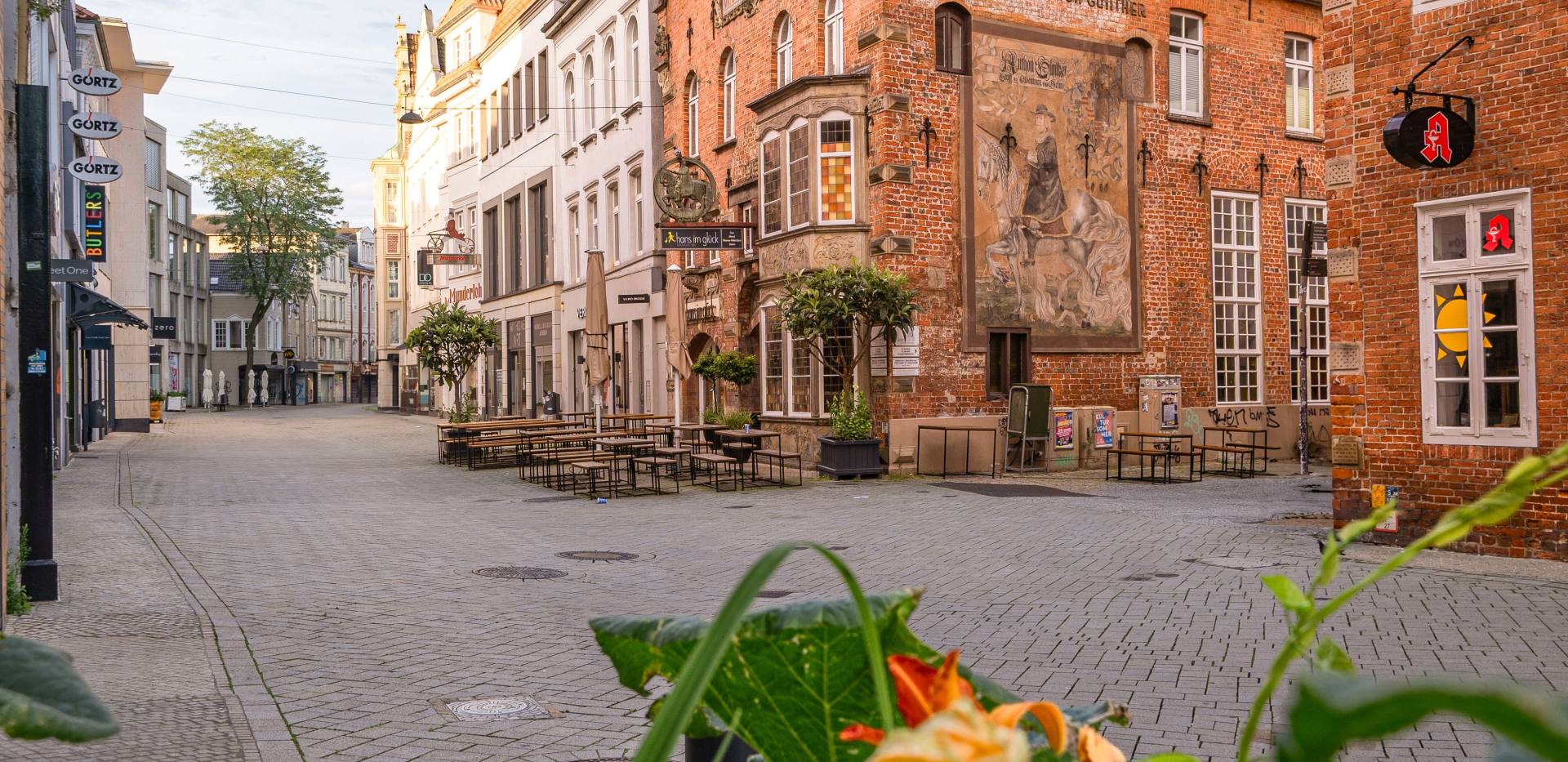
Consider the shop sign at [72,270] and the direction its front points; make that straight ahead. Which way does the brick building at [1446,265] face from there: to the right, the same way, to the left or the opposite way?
to the right

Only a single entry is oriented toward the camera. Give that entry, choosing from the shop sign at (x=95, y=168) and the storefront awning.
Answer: the shop sign

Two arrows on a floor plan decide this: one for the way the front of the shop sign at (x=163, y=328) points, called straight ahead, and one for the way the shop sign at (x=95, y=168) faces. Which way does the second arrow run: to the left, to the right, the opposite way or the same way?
the same way

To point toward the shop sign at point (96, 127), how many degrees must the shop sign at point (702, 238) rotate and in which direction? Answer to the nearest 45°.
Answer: approximately 45° to its right

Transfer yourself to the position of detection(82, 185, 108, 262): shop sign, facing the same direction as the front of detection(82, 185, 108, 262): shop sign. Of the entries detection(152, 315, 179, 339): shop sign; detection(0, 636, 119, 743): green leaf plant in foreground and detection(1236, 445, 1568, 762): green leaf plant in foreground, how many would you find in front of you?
2

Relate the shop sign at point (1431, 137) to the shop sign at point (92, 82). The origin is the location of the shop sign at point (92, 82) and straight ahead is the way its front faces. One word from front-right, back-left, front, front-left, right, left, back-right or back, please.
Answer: front-left

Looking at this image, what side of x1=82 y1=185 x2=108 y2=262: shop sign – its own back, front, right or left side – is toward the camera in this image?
front

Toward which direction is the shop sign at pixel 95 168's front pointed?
toward the camera

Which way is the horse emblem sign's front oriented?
toward the camera

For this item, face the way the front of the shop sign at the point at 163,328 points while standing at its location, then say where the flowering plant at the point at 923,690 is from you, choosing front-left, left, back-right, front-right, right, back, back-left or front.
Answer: front

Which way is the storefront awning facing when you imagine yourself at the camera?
facing to the right of the viewer
